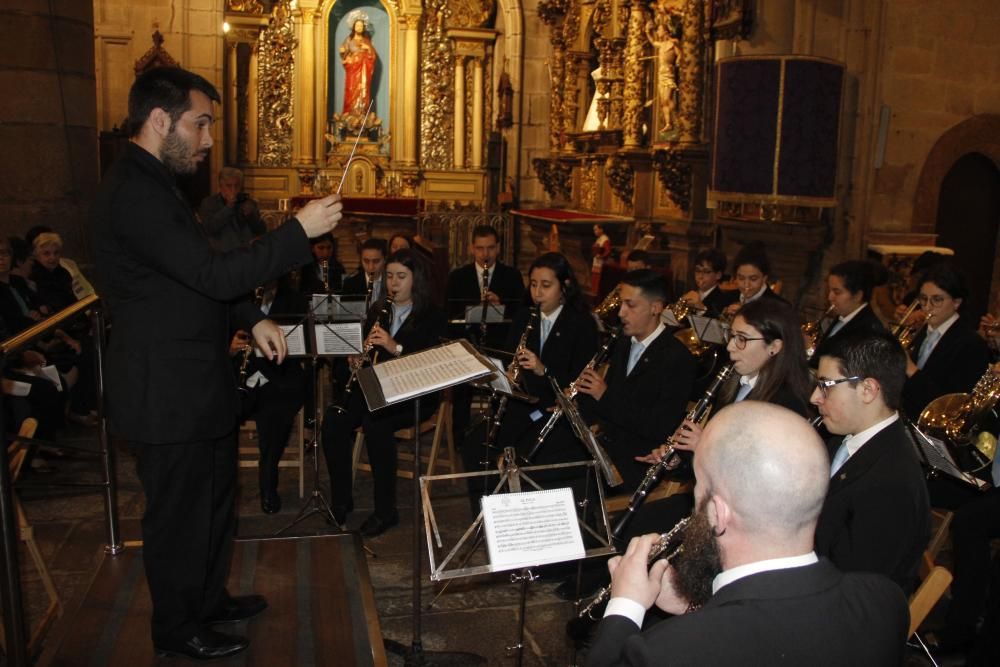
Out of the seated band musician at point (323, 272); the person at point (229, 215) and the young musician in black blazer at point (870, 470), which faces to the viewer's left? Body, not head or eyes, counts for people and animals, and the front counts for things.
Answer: the young musician in black blazer

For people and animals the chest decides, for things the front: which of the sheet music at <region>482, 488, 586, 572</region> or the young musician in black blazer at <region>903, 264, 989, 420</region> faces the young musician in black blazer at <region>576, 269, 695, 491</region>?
the young musician in black blazer at <region>903, 264, 989, 420</region>

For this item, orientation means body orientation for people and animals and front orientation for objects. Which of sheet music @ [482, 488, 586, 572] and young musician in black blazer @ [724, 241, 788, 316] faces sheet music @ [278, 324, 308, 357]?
the young musician in black blazer

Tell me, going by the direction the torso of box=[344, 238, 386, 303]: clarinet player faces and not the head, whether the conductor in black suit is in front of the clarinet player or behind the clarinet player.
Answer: in front

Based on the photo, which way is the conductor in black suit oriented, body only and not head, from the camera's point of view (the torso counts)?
to the viewer's right

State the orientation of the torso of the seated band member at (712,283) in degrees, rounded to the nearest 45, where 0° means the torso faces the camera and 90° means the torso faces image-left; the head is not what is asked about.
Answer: approximately 45°

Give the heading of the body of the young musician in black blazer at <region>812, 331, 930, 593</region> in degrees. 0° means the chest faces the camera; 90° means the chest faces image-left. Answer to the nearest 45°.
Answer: approximately 90°

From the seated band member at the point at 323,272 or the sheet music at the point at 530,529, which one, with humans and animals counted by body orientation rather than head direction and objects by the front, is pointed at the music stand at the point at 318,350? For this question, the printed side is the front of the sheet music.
the seated band member

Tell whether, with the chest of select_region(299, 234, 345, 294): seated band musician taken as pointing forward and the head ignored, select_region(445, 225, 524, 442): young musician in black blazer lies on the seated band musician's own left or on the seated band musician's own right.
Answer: on the seated band musician's own left

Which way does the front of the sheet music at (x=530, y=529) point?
toward the camera

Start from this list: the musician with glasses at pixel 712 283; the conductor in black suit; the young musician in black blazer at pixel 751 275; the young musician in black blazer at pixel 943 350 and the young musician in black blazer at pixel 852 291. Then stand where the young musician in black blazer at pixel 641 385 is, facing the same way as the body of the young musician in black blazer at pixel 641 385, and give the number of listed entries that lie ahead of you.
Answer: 1

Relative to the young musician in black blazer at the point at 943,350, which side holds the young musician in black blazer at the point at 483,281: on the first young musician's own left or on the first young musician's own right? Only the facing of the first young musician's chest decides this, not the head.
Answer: on the first young musician's own right

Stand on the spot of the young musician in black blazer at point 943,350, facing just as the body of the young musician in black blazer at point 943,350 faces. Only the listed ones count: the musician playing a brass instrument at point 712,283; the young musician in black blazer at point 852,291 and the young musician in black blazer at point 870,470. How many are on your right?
2

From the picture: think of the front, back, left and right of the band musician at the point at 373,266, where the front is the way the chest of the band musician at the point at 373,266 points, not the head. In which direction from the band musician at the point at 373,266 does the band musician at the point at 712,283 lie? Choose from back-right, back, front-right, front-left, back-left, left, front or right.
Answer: left

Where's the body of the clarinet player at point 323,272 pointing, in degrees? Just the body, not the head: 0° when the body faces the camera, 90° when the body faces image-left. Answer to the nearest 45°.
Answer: approximately 0°

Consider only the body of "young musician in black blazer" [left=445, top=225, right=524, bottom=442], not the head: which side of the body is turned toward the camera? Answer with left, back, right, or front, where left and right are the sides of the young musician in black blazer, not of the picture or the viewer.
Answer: front

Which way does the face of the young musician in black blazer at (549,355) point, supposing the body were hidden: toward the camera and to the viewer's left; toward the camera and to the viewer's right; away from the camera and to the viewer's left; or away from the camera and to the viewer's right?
toward the camera and to the viewer's left

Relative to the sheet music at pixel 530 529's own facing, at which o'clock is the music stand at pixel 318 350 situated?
The music stand is roughly at 5 o'clock from the sheet music.

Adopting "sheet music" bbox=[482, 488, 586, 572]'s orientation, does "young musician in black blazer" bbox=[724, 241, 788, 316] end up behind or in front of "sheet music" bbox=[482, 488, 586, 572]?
behind

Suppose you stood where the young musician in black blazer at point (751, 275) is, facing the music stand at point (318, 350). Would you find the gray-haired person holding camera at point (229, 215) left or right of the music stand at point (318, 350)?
right

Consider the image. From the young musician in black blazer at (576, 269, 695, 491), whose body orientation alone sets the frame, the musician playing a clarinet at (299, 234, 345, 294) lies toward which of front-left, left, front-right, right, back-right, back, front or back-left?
right

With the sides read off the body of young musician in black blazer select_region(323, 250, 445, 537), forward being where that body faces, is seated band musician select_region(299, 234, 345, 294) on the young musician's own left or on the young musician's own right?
on the young musician's own right

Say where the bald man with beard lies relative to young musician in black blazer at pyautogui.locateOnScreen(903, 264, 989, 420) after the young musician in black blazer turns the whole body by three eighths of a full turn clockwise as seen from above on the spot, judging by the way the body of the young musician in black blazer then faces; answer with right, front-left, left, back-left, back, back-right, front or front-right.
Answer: back

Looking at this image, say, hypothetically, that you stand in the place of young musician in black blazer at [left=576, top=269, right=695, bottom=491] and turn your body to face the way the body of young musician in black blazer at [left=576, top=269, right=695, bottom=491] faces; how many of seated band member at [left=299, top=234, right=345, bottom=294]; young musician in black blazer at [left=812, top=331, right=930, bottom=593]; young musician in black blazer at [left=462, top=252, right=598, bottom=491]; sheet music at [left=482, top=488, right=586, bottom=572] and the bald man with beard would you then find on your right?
2
